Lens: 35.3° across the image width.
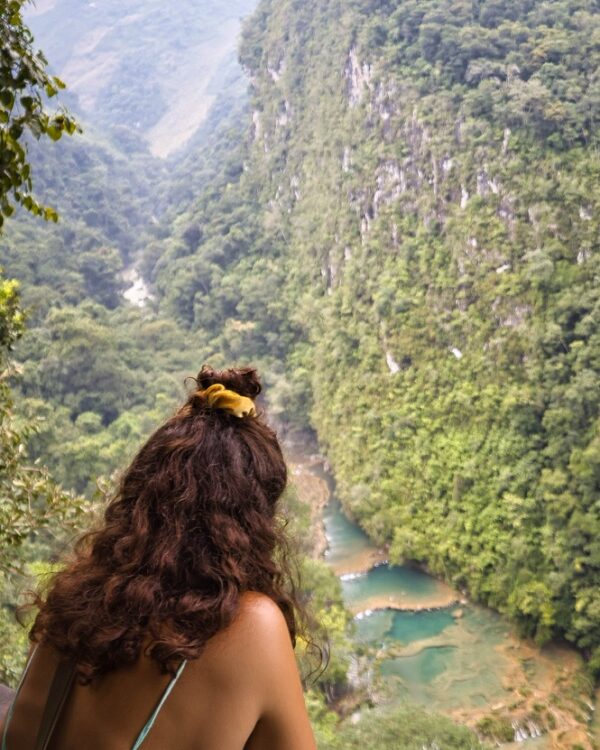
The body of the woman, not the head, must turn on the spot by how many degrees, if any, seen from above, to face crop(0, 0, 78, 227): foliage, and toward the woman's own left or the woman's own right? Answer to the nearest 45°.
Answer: approximately 45° to the woman's own left

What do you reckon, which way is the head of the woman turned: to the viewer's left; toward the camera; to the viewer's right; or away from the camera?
away from the camera

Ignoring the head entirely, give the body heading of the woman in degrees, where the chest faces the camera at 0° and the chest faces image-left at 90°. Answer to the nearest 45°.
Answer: approximately 225°
